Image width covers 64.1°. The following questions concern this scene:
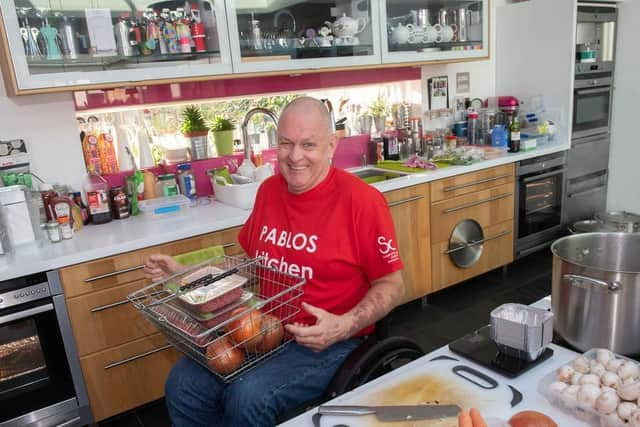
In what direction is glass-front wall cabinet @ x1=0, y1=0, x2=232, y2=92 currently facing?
toward the camera

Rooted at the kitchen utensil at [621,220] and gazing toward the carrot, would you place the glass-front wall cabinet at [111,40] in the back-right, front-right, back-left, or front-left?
front-right

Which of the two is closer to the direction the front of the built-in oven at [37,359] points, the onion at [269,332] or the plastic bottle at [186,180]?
the onion

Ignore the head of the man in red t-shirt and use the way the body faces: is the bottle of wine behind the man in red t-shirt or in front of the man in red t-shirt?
behind

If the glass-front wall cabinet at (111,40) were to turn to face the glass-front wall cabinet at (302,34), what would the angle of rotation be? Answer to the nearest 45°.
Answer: approximately 90° to its left

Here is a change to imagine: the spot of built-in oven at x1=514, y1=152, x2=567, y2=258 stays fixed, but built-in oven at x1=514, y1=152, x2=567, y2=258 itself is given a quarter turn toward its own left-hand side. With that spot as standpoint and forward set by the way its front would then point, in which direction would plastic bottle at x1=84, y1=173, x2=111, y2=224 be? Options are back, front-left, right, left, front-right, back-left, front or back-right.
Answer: back

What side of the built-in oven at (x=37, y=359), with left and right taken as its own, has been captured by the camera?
front

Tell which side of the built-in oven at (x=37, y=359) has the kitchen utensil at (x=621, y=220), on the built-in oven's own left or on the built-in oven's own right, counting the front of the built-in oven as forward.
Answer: on the built-in oven's own left

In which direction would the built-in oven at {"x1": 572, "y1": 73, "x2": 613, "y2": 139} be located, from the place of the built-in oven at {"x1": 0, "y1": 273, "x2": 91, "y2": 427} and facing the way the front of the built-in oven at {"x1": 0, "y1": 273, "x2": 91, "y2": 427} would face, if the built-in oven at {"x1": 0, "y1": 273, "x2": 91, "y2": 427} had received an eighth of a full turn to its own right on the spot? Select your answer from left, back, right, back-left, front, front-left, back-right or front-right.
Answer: back-left

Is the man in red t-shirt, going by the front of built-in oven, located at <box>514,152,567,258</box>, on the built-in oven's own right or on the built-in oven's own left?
on the built-in oven's own right

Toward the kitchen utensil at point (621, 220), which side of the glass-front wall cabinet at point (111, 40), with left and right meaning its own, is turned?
left

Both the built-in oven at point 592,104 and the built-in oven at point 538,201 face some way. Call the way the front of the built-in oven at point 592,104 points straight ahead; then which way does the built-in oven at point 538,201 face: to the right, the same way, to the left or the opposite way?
the same way

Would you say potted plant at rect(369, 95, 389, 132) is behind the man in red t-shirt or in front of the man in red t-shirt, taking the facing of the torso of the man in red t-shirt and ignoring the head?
behind

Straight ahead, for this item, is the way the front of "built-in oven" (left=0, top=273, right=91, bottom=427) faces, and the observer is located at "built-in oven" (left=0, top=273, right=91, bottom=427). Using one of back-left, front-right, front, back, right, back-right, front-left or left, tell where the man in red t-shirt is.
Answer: front-left

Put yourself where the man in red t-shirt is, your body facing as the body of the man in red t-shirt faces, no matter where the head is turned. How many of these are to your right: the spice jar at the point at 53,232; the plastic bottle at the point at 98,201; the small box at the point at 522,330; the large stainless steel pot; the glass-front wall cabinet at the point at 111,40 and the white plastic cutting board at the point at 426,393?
3

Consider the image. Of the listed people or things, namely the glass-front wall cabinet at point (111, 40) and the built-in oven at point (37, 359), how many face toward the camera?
2

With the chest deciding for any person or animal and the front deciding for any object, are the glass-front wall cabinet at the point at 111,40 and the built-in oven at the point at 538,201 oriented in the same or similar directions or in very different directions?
same or similar directions
